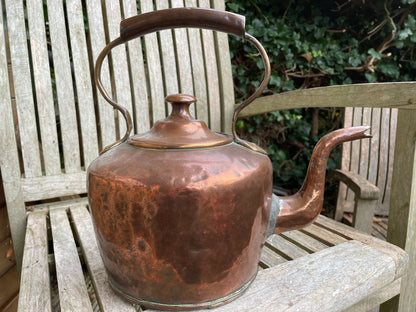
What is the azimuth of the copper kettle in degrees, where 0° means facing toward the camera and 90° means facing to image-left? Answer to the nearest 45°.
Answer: approximately 270°

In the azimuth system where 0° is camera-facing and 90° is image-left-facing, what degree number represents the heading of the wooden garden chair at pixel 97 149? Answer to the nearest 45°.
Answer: approximately 315°

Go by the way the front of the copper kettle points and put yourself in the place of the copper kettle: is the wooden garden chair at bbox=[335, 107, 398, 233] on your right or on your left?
on your left

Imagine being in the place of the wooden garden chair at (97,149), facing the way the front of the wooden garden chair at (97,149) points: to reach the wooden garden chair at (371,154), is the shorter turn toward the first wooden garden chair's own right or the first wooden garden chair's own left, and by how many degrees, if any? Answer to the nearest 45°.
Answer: approximately 90° to the first wooden garden chair's own left
